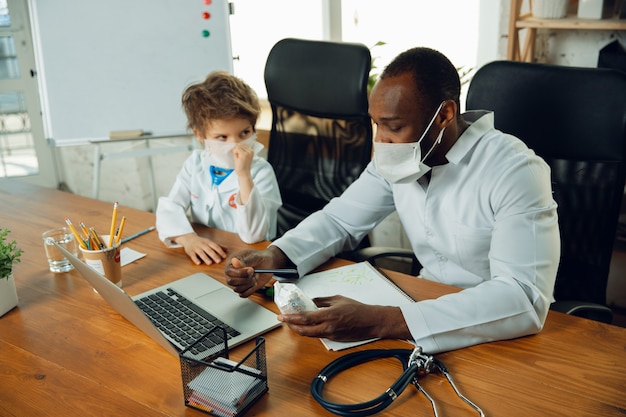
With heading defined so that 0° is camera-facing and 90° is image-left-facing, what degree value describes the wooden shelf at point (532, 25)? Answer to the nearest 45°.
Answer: approximately 0°

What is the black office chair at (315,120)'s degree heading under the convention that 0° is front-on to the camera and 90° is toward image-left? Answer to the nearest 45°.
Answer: approximately 45°

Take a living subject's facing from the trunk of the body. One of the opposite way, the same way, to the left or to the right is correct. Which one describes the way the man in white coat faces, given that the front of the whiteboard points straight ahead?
to the right

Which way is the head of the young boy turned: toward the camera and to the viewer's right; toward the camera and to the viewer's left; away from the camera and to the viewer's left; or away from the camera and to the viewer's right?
toward the camera and to the viewer's right

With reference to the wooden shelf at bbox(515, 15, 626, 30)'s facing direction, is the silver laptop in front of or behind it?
in front

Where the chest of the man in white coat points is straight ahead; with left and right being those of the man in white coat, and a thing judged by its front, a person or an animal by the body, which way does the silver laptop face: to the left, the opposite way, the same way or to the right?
the opposite way

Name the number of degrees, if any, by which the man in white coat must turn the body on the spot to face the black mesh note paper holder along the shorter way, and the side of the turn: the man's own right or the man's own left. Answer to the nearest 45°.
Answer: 0° — they already face it

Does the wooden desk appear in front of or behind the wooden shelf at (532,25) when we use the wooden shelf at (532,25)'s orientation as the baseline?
in front
